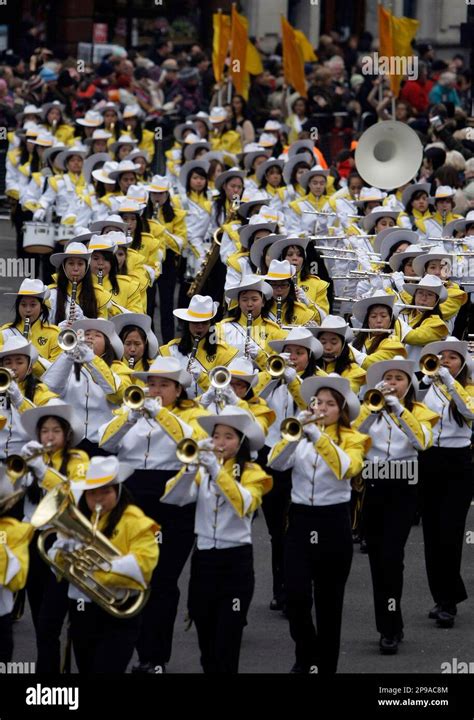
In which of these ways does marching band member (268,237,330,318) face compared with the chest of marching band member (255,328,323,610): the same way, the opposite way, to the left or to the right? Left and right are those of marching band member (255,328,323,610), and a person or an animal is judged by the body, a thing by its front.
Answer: the same way

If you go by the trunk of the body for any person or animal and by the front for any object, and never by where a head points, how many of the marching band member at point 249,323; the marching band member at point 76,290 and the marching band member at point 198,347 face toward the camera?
3

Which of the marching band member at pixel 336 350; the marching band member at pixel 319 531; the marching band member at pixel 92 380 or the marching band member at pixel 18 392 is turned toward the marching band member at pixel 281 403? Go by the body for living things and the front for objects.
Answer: the marching band member at pixel 336 350

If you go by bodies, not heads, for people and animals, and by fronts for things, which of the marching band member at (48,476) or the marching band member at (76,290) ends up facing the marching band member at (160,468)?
the marching band member at (76,290)

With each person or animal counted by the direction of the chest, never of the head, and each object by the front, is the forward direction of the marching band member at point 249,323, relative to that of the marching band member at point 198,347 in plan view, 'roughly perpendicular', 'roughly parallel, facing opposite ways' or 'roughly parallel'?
roughly parallel

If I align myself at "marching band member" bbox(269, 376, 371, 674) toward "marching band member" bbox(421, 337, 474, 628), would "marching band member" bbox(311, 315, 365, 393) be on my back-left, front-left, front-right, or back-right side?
front-left

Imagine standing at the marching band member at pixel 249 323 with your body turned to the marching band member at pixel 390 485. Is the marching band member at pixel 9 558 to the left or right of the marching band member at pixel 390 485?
right

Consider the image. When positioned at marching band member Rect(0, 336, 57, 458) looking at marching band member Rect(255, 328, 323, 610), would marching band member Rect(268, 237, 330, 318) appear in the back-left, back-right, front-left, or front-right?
front-left

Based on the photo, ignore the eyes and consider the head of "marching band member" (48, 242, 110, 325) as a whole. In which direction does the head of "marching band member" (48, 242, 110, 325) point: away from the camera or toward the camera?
toward the camera

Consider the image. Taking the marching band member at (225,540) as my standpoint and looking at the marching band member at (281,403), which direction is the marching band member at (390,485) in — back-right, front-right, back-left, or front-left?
front-right

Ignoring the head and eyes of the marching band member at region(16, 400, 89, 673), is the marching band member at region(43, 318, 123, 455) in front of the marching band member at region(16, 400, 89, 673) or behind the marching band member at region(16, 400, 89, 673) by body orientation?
behind

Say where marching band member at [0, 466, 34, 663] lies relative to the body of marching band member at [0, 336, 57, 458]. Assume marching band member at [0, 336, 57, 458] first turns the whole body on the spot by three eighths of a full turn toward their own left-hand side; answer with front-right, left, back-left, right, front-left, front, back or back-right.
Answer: right

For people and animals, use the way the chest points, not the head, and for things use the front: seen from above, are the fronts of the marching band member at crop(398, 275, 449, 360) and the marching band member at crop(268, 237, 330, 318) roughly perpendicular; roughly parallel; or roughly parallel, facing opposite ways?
roughly parallel

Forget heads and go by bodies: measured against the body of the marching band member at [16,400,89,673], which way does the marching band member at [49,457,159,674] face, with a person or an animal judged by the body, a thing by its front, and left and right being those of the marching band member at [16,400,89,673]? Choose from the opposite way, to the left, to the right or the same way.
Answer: the same way

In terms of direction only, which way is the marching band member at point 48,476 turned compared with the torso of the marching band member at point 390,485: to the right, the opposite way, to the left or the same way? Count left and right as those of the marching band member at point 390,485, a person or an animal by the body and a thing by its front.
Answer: the same way

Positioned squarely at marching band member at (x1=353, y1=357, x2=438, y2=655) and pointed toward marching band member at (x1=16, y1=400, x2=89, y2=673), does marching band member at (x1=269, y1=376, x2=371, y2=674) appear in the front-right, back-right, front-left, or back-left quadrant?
front-left

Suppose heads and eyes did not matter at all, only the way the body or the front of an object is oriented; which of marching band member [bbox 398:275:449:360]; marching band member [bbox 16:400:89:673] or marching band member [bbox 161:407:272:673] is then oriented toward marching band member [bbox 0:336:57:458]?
marching band member [bbox 398:275:449:360]

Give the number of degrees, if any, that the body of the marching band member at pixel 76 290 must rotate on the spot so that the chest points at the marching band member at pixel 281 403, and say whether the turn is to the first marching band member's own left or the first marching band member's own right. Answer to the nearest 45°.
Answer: approximately 45° to the first marching band member's own left

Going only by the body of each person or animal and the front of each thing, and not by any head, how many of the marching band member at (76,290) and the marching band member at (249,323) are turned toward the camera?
2

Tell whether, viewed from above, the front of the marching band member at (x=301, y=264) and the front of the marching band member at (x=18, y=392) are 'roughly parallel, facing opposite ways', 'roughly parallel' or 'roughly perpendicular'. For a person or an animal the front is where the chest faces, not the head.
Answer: roughly parallel
